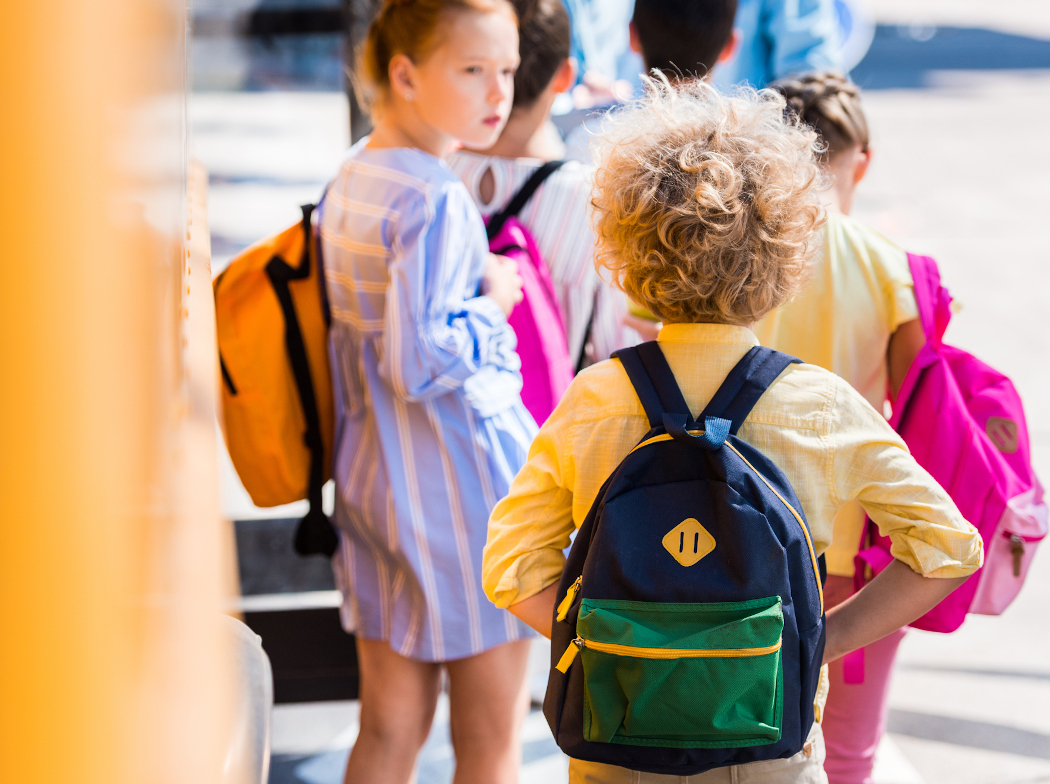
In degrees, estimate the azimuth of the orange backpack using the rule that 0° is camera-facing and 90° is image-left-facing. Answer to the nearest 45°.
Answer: approximately 90°

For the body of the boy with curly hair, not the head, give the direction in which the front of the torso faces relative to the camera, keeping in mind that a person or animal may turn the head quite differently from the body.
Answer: away from the camera

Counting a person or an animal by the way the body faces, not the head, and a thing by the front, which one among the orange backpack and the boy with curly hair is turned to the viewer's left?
the orange backpack

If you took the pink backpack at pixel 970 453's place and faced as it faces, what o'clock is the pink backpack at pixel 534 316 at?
the pink backpack at pixel 534 316 is roughly at 5 o'clock from the pink backpack at pixel 970 453.

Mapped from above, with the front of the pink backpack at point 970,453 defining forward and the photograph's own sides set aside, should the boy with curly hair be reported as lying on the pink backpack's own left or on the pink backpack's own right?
on the pink backpack's own right

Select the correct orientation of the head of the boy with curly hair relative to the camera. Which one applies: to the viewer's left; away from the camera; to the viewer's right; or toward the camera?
away from the camera

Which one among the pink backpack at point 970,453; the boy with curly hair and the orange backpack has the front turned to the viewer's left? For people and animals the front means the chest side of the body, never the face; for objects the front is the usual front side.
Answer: the orange backpack

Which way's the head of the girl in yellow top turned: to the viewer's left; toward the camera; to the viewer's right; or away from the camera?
away from the camera

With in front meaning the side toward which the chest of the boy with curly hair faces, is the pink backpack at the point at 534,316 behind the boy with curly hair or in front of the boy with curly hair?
in front

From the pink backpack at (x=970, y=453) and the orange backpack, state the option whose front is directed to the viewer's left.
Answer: the orange backpack
